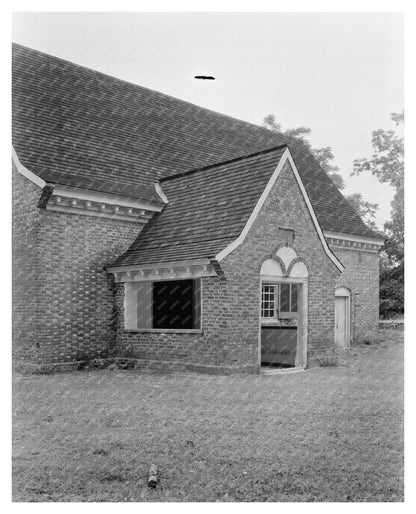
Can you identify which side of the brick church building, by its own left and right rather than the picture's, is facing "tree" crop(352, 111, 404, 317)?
left

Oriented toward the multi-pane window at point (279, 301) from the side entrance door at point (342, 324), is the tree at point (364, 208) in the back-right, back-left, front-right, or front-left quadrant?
back-right

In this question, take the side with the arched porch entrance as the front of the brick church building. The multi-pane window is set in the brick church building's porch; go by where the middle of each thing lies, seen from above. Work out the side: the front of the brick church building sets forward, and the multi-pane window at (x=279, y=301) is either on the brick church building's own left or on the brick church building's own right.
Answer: on the brick church building's own left

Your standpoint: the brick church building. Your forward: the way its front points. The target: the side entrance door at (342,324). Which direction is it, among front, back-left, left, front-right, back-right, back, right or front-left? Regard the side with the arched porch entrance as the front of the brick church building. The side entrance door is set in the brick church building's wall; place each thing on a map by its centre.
left

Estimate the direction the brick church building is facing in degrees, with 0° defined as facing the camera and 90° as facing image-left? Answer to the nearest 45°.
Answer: approximately 315°
